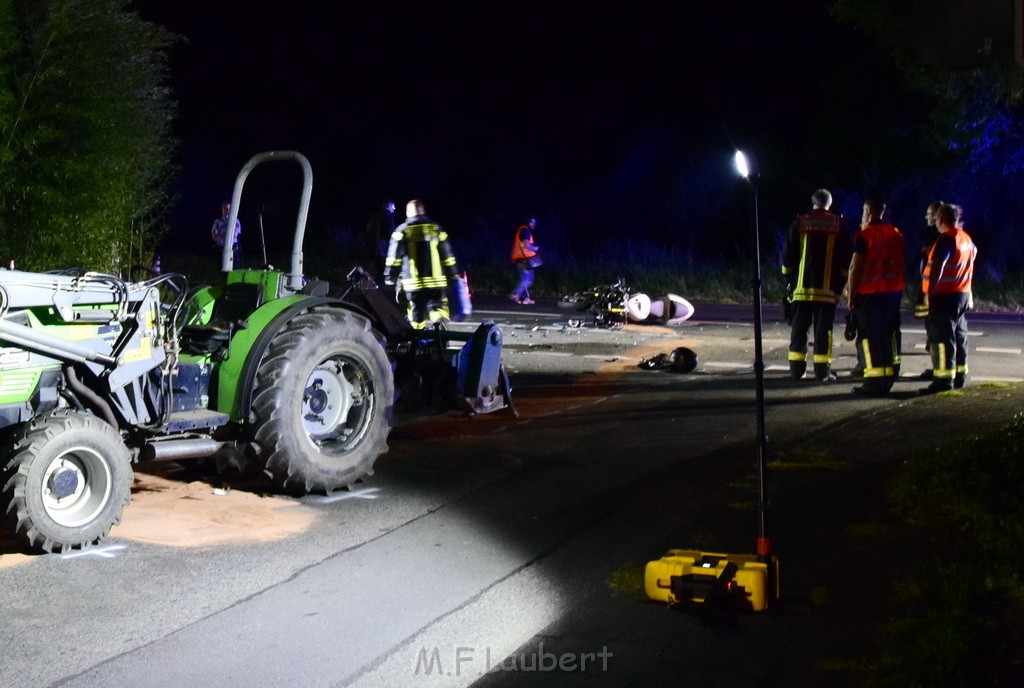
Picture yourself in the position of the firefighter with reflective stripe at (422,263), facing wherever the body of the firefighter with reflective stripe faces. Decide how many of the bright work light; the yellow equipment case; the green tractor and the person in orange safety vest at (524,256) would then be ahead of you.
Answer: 1

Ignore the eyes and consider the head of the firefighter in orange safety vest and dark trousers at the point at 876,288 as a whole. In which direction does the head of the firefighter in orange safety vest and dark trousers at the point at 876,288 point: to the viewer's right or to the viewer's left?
to the viewer's left

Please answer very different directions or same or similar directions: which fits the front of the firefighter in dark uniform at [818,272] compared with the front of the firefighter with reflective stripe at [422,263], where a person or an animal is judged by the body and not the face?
same or similar directions

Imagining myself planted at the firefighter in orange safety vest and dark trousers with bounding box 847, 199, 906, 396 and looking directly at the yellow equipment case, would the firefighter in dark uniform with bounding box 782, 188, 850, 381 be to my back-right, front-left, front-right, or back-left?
back-right

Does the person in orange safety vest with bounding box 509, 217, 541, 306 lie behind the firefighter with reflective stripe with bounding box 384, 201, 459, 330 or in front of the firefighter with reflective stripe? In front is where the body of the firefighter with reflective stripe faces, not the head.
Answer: in front

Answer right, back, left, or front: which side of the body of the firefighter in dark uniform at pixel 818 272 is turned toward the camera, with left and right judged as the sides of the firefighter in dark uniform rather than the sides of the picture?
back

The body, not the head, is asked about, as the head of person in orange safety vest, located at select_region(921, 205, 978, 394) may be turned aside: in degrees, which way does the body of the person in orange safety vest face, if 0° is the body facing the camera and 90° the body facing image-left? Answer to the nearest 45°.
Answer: approximately 135°

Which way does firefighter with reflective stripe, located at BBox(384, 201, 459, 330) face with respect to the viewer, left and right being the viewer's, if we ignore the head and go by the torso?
facing away from the viewer

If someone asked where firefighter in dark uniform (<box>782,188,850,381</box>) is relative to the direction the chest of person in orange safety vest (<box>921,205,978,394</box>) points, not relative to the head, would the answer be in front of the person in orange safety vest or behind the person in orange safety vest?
in front

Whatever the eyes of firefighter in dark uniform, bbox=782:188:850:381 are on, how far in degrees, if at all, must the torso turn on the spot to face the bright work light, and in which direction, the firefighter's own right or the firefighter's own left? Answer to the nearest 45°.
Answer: approximately 180°

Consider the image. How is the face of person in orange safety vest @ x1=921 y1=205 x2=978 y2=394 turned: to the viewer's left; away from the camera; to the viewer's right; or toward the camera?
to the viewer's left

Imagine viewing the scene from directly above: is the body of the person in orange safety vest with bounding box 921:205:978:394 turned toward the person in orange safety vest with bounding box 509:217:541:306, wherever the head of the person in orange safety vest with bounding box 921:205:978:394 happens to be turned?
yes
